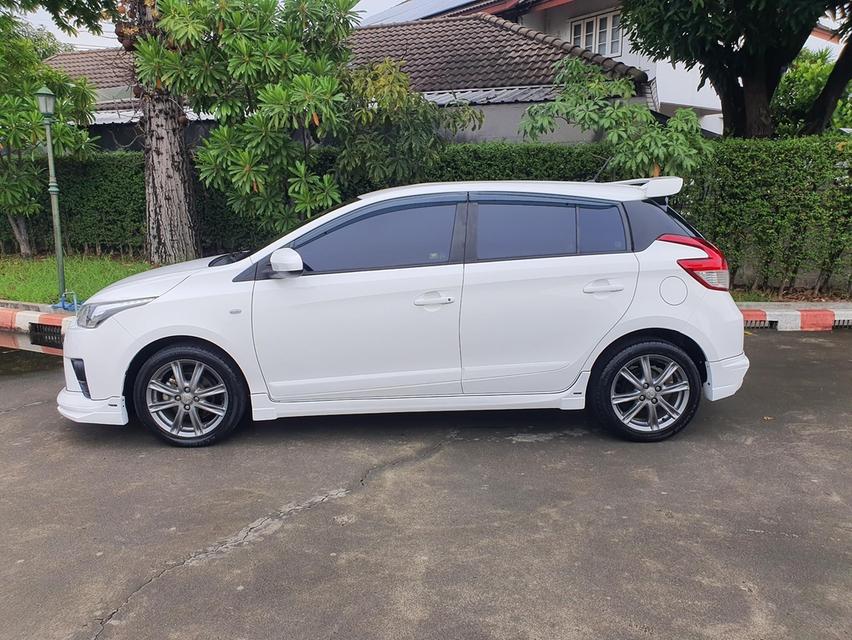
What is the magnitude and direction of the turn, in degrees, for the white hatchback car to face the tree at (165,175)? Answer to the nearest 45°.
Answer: approximately 45° to its right

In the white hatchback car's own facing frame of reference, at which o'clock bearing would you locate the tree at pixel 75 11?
The tree is roughly at 2 o'clock from the white hatchback car.

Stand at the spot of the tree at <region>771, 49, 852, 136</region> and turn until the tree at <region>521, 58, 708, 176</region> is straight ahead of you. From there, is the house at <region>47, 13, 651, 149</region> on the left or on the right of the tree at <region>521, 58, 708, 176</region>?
right

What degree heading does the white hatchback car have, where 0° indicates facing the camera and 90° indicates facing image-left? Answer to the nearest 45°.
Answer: approximately 90°

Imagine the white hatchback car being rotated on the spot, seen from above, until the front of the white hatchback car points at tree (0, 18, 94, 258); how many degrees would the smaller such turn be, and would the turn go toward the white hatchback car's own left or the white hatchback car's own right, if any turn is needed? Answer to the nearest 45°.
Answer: approximately 45° to the white hatchback car's own right

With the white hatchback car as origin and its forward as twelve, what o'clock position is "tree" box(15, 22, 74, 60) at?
The tree is roughly at 2 o'clock from the white hatchback car.

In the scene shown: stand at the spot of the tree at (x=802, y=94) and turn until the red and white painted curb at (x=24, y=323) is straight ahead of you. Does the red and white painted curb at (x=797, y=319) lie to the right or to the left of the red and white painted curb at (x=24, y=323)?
left

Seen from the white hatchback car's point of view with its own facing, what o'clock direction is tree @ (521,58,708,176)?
The tree is roughly at 4 o'clock from the white hatchback car.

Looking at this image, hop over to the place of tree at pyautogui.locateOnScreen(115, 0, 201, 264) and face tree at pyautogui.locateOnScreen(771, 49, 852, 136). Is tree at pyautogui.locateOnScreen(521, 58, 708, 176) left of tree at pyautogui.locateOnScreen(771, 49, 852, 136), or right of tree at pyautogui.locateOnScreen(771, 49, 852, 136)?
right

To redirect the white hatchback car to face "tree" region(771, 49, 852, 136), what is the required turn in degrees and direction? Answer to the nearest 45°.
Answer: approximately 135° to its right

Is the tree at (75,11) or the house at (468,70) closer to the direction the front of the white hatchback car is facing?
the tree

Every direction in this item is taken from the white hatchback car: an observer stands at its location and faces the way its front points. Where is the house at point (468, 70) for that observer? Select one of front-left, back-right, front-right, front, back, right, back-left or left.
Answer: right

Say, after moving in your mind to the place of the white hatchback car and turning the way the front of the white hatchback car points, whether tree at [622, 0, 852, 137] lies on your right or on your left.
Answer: on your right

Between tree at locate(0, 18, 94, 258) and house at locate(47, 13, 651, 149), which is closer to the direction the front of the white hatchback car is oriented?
the tree

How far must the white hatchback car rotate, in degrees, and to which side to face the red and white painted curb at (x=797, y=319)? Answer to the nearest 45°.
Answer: approximately 135° to its right
